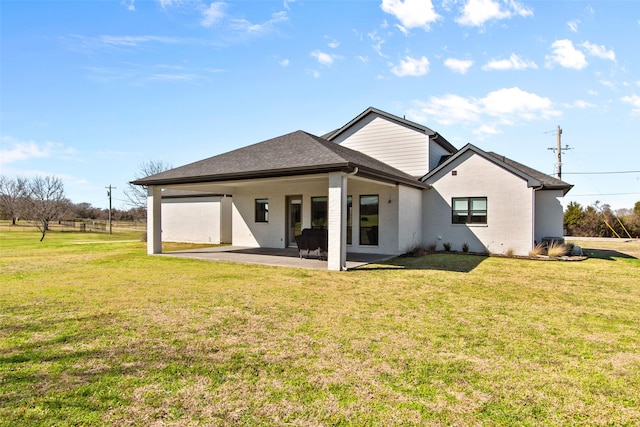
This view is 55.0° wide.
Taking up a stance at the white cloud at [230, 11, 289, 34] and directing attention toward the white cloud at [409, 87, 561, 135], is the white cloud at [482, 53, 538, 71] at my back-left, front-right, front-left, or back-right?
front-right
